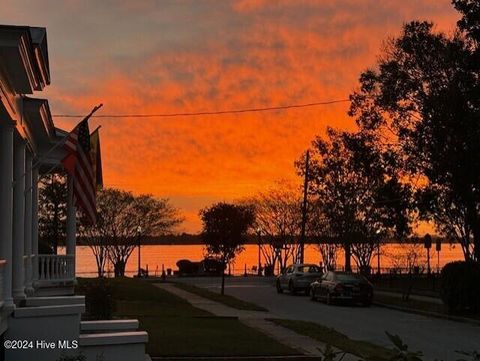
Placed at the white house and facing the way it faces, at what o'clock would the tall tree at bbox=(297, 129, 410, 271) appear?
The tall tree is roughly at 10 o'clock from the white house.

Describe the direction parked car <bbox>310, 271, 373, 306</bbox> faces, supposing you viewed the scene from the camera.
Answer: facing away from the viewer and to the left of the viewer

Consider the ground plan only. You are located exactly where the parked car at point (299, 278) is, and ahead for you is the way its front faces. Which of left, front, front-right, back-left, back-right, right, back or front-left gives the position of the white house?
back-left

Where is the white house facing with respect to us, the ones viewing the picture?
facing to the right of the viewer

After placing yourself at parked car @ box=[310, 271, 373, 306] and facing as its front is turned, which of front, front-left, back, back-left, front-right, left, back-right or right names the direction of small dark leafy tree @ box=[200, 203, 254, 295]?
front

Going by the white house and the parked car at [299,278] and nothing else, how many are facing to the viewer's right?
1

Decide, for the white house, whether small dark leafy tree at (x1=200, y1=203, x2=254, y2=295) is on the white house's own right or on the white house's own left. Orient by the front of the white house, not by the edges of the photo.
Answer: on the white house's own left

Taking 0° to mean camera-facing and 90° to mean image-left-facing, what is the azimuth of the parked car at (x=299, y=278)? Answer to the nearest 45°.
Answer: approximately 135°

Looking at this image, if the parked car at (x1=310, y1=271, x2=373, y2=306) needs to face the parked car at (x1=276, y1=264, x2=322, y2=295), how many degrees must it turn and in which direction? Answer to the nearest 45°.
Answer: approximately 45° to its right
